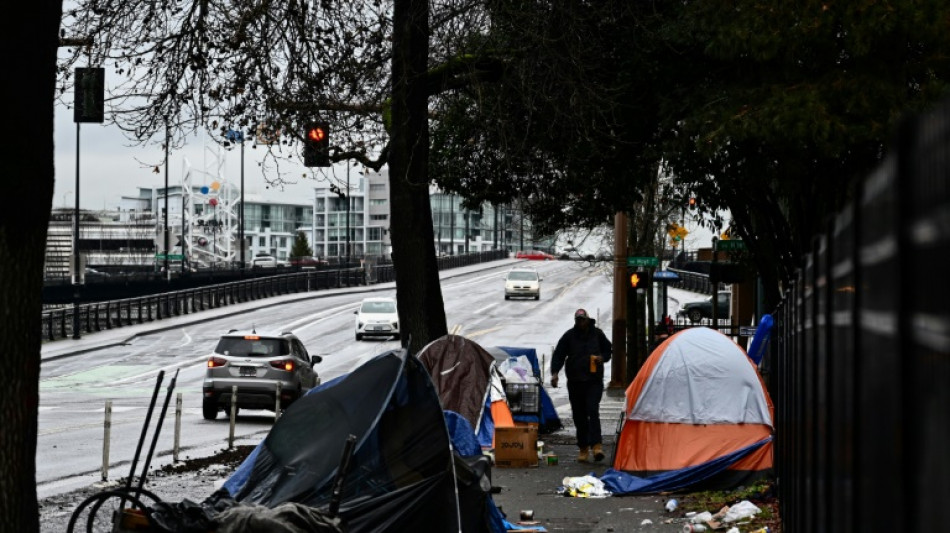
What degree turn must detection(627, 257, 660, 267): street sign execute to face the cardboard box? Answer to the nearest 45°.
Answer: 0° — it already faces it

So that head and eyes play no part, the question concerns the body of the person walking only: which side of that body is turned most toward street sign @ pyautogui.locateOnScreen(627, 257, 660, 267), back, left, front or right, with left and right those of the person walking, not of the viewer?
back

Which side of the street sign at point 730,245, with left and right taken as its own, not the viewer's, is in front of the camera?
front

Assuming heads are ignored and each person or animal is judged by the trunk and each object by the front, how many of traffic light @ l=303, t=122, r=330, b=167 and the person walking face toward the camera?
2

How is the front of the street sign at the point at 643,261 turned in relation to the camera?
facing the viewer

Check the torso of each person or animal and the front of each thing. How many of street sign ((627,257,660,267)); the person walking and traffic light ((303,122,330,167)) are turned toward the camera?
3

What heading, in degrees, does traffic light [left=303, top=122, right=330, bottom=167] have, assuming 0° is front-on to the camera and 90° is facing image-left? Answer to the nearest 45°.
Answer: approximately 0°

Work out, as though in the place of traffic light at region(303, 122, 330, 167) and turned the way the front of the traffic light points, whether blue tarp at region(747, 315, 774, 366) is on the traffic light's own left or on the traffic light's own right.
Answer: on the traffic light's own left

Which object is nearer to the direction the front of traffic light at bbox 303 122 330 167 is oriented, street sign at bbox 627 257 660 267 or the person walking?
the person walking
